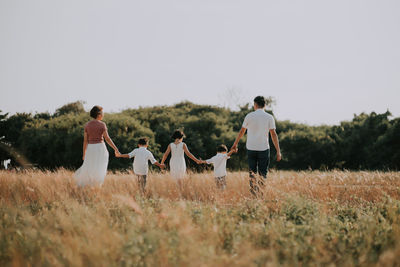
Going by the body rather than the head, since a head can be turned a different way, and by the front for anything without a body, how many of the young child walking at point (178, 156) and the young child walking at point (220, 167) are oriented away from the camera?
2

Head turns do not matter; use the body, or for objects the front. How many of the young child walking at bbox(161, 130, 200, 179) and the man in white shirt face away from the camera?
2

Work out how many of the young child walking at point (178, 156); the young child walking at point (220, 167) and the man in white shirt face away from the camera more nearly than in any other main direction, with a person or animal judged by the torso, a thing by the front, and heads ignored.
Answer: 3

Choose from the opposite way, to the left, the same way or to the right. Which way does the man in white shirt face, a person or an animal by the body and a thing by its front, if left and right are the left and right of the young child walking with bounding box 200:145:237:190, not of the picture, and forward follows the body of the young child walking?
the same way

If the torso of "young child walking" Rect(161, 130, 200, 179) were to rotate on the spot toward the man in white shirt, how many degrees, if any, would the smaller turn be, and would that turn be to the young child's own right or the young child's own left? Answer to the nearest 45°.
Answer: approximately 135° to the young child's own right

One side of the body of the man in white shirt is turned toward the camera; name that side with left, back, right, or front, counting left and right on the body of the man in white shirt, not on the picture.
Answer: back

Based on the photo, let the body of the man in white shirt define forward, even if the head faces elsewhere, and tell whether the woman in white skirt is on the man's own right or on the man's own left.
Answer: on the man's own left

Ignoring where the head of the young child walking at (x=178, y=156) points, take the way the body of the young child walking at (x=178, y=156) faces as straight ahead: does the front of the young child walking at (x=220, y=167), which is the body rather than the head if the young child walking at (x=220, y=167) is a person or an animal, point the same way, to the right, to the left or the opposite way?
the same way

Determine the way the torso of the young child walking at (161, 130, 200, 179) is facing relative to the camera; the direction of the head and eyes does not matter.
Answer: away from the camera

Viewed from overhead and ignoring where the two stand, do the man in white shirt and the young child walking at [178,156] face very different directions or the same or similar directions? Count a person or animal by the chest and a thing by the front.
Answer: same or similar directions

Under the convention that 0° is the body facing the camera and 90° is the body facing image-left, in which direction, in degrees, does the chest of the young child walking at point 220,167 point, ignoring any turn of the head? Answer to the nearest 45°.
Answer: approximately 180°

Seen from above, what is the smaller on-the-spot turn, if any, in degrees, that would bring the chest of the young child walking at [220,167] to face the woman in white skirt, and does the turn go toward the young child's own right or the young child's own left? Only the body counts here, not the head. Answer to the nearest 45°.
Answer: approximately 135° to the young child's own left
